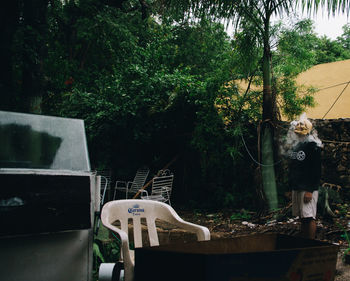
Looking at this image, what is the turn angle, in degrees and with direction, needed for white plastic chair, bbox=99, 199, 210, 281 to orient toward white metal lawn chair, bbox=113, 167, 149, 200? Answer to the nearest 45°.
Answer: approximately 135° to its left

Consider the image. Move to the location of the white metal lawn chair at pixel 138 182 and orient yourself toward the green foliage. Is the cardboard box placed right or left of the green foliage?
right

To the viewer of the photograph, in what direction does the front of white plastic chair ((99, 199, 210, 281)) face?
facing the viewer and to the right of the viewer
